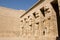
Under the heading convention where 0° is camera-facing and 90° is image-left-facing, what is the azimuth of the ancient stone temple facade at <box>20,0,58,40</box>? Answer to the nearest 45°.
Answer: approximately 45°
